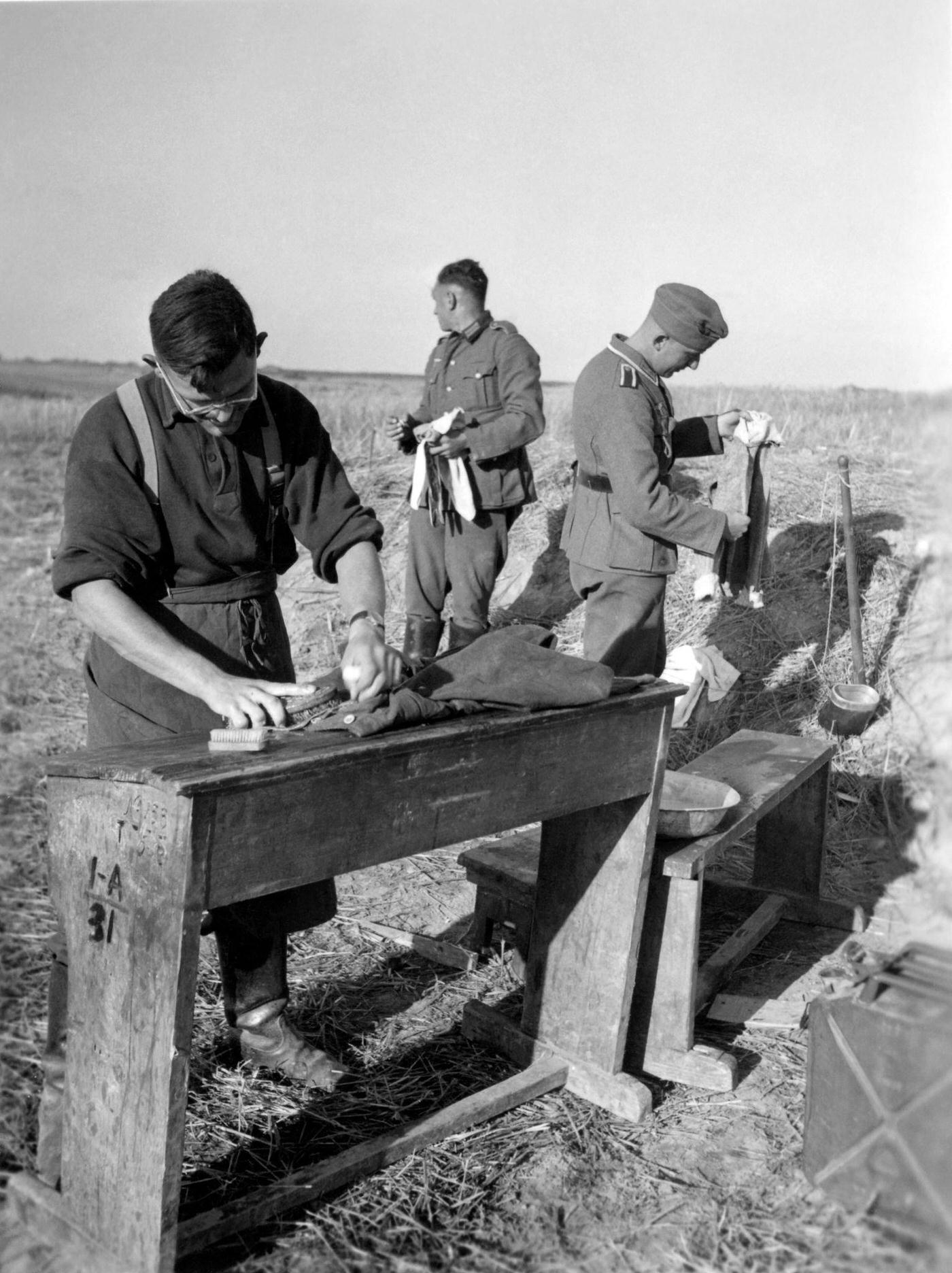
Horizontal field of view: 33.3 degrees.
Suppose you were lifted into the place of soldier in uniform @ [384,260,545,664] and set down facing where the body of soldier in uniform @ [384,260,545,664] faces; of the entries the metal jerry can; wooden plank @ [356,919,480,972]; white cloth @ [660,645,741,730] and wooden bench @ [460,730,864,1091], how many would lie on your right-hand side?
0

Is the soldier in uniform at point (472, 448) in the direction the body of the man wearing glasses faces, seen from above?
no

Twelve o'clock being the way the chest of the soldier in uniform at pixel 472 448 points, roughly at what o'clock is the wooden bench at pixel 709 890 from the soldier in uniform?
The wooden bench is roughly at 10 o'clock from the soldier in uniform.

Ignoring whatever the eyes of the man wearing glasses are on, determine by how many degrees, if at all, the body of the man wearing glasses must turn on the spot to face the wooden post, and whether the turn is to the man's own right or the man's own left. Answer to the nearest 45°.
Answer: approximately 90° to the man's own left

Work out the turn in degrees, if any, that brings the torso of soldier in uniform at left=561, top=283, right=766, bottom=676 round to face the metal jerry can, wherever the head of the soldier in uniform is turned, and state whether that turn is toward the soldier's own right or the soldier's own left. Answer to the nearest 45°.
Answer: approximately 90° to the soldier's own right

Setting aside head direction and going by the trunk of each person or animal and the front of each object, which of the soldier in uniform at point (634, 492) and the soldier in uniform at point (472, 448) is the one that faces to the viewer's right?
the soldier in uniform at point (634, 492)

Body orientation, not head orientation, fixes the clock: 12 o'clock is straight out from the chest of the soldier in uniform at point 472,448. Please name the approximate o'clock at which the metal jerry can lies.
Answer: The metal jerry can is roughly at 10 o'clock from the soldier in uniform.

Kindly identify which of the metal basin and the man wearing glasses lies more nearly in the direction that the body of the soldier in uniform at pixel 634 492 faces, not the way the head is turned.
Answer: the metal basin

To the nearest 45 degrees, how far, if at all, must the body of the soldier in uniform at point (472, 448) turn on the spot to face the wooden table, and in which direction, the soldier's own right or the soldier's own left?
approximately 45° to the soldier's own left

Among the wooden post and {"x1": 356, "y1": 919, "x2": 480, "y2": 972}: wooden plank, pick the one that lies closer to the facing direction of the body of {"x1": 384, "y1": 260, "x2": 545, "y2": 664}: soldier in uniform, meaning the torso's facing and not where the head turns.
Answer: the wooden plank

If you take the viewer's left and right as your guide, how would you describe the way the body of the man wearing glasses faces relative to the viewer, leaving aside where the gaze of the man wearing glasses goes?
facing the viewer and to the right of the viewer

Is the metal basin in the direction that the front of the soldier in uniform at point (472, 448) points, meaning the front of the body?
no

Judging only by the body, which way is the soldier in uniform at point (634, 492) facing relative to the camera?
to the viewer's right

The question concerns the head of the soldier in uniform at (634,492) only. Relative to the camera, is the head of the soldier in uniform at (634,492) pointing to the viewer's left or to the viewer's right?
to the viewer's right

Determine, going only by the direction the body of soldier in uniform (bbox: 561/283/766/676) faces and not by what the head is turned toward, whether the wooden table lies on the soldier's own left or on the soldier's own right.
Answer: on the soldier's own right

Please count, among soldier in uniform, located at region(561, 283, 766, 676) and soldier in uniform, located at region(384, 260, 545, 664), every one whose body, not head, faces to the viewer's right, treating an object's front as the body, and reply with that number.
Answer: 1

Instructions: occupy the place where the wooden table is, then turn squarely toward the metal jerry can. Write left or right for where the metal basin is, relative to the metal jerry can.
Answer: left

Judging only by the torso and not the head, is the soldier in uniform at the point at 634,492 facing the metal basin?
no

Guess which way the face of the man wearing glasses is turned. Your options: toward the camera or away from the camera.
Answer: toward the camera

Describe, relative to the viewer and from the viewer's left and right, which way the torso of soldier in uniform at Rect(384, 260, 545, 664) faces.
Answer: facing the viewer and to the left of the viewer
